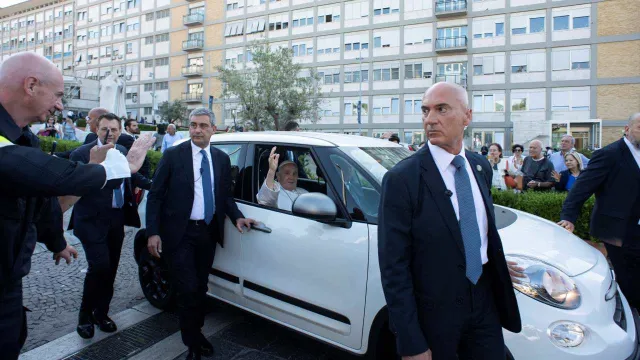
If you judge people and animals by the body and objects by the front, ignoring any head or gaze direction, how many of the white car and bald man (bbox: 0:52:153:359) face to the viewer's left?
0

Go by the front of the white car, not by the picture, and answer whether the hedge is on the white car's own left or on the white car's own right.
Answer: on the white car's own left

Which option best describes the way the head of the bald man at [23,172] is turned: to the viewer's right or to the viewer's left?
to the viewer's right

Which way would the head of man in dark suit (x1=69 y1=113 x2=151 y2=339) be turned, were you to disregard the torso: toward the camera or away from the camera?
toward the camera

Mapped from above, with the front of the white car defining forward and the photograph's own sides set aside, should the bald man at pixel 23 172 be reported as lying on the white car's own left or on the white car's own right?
on the white car's own right

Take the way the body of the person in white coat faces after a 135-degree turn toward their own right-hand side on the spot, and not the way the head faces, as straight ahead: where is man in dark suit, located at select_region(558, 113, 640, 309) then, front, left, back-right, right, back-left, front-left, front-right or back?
back

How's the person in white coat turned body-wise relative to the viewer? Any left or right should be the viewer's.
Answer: facing the viewer and to the right of the viewer

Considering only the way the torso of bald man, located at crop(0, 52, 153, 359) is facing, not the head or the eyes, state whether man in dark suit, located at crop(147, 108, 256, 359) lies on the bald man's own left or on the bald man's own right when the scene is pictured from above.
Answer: on the bald man's own left

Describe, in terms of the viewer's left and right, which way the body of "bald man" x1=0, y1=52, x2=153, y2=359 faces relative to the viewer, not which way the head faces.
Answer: facing to the right of the viewer

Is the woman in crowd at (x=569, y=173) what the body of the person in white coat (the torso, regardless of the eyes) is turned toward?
no

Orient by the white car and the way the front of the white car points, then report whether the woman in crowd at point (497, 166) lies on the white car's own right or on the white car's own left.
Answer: on the white car's own left
